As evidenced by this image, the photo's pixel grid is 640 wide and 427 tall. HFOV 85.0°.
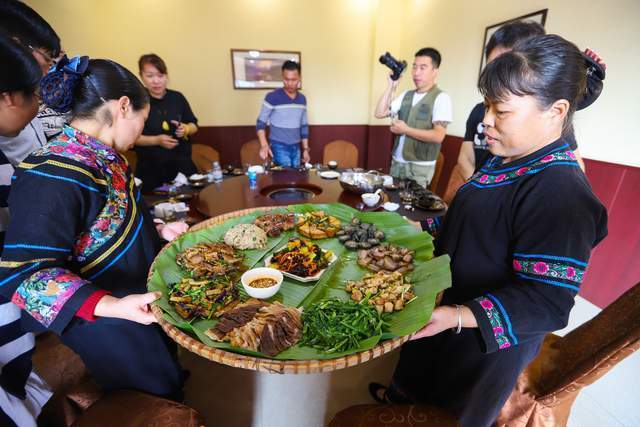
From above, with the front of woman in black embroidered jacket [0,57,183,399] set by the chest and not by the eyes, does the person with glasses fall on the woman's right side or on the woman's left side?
on the woman's left side

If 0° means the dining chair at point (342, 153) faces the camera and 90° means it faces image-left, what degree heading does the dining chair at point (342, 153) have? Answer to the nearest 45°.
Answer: approximately 0°

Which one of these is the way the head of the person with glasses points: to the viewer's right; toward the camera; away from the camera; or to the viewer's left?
to the viewer's right

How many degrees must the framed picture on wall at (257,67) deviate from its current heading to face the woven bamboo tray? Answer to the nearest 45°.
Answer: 0° — it already faces it

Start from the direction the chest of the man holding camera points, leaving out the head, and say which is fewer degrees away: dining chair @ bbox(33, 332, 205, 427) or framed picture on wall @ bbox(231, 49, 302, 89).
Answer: the dining chair

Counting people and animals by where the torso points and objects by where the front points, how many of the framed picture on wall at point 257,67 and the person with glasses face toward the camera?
1

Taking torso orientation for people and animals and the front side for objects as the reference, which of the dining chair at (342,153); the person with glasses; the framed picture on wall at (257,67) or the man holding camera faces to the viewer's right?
the person with glasses

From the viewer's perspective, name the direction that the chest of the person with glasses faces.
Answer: to the viewer's right

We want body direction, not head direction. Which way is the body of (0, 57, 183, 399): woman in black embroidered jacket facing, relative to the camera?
to the viewer's right

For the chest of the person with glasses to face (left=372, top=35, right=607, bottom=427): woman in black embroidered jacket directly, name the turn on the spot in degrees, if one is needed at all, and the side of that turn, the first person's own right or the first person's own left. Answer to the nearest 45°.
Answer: approximately 45° to the first person's own right

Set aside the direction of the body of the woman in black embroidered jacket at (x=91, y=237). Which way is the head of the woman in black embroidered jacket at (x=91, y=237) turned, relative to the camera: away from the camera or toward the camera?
away from the camera
